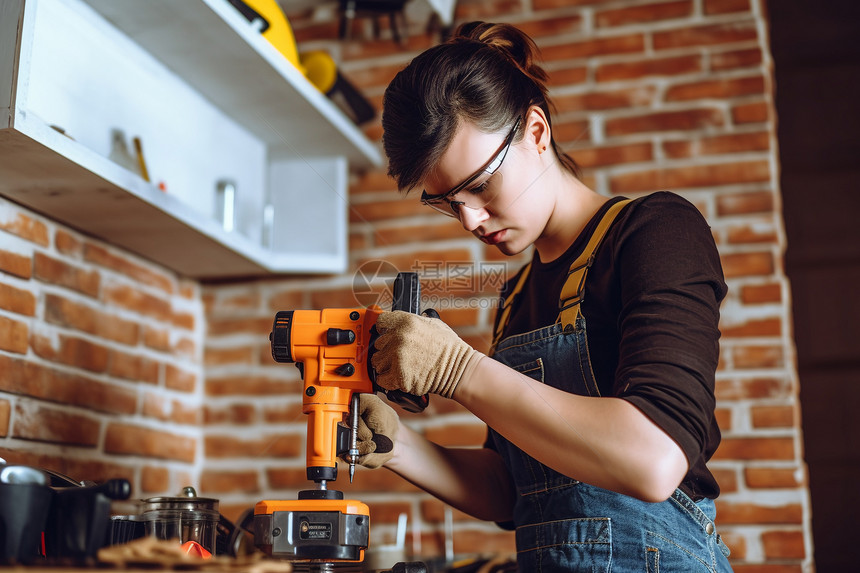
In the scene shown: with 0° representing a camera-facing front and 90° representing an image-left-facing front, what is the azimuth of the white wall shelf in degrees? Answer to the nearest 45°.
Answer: approximately 315°
